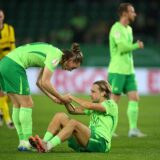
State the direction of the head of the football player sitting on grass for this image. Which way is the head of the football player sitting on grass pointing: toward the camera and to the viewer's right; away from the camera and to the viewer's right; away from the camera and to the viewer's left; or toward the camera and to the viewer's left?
toward the camera and to the viewer's left

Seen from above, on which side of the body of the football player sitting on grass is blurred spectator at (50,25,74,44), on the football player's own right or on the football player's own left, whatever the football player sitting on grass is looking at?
on the football player's own right

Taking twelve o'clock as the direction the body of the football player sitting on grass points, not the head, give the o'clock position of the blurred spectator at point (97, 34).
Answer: The blurred spectator is roughly at 3 o'clock from the football player sitting on grass.

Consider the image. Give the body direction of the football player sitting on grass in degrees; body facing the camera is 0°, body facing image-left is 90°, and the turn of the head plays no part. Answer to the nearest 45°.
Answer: approximately 90°
